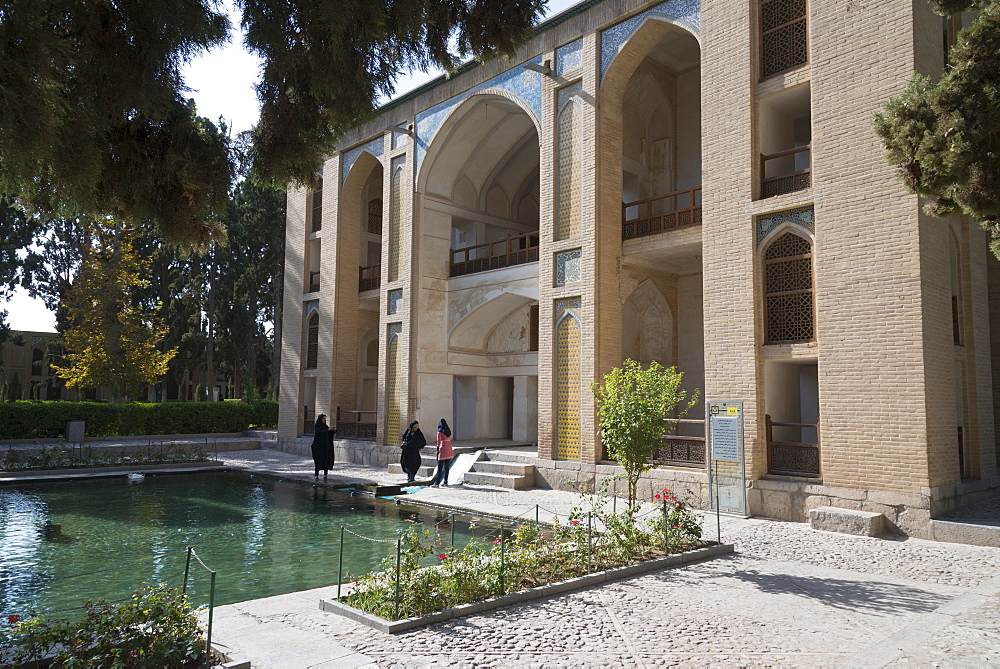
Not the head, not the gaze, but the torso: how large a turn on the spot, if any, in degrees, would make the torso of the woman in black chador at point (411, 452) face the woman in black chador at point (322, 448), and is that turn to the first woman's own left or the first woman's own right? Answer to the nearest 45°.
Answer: approximately 90° to the first woman's own right

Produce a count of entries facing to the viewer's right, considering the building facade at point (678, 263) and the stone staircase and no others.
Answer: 0

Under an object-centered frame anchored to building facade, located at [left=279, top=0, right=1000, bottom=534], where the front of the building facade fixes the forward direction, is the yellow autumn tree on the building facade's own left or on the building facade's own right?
on the building facade's own right

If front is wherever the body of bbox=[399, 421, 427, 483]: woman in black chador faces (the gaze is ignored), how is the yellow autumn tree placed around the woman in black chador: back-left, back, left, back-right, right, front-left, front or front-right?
right

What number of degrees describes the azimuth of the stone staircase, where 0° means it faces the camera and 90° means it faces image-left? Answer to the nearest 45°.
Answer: approximately 45°

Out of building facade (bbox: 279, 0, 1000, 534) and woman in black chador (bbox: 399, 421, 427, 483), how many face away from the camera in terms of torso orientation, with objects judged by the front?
0

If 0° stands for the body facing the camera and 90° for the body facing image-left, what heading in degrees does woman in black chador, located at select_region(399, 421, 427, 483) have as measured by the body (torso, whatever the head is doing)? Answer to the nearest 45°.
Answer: approximately 45°

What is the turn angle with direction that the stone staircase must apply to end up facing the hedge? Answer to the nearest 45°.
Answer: approximately 90° to its right

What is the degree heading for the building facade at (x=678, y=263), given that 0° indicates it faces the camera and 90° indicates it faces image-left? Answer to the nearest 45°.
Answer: approximately 45°
